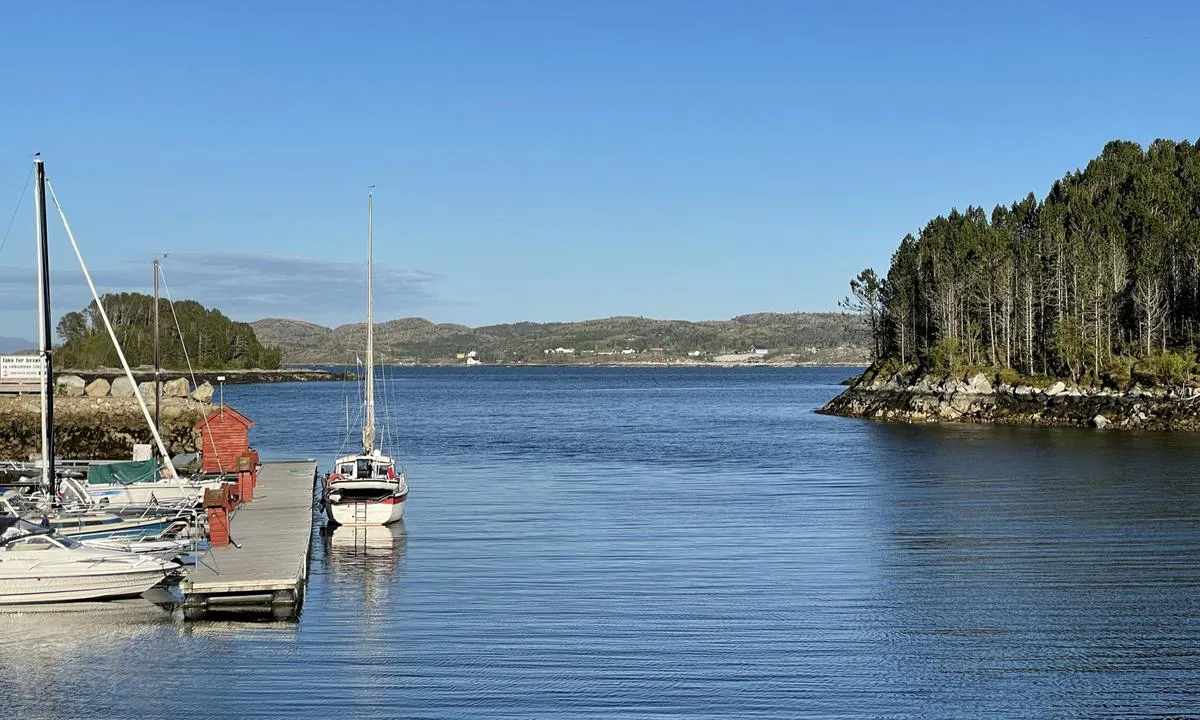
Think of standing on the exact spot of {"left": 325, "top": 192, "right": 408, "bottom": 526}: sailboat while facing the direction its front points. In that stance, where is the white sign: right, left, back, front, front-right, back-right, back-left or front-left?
front-left

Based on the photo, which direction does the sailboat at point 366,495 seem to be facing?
away from the camera

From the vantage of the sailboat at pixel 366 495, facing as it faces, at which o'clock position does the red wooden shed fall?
The red wooden shed is roughly at 11 o'clock from the sailboat.
